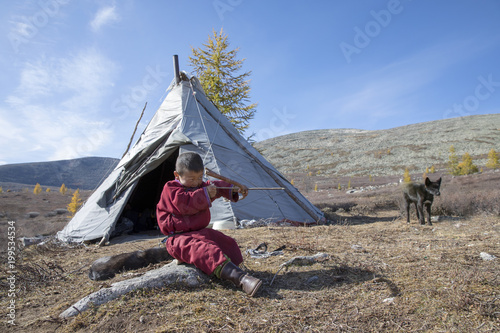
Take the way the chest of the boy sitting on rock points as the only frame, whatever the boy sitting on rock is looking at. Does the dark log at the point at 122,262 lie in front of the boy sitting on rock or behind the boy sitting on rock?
behind

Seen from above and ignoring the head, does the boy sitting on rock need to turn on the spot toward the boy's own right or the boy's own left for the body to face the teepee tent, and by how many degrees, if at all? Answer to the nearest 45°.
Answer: approximately 135° to the boy's own left

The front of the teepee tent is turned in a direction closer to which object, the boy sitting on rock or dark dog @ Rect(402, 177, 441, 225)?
the boy sitting on rock

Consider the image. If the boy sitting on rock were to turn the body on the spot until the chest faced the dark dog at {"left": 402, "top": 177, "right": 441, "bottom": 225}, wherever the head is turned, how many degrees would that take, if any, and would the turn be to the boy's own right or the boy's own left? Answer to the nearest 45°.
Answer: approximately 90° to the boy's own left

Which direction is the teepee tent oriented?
toward the camera

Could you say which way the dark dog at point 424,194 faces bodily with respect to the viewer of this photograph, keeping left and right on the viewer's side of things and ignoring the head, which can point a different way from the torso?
facing the viewer and to the right of the viewer

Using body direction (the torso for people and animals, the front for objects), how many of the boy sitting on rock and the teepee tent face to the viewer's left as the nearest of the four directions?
0

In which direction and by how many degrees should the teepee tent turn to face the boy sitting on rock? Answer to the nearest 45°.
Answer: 0° — it already faces them

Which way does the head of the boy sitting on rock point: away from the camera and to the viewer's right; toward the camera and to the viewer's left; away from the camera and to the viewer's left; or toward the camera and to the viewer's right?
toward the camera and to the viewer's right

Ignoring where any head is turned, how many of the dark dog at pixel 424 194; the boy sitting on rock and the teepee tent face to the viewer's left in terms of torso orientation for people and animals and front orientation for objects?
0

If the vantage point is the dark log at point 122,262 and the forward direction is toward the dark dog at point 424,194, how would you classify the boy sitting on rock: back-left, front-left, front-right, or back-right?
front-right
